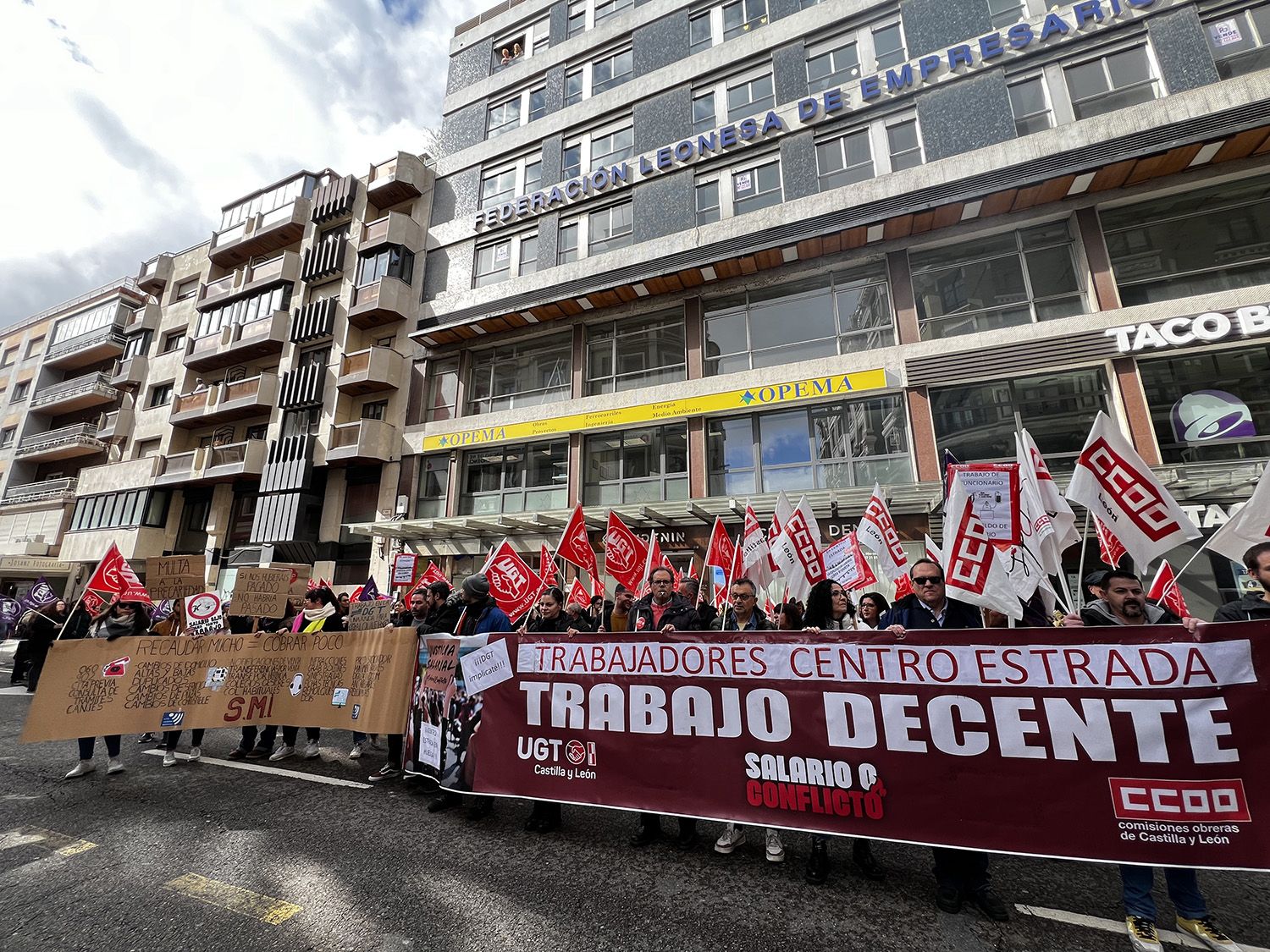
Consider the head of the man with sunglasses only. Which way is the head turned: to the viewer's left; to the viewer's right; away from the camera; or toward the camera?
toward the camera

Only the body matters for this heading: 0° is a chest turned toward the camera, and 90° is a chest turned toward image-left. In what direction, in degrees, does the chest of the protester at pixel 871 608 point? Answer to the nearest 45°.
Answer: approximately 45°

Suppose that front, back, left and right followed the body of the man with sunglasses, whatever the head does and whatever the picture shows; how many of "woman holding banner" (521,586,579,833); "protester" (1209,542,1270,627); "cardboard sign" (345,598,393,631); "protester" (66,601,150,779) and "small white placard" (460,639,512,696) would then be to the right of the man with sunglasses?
4

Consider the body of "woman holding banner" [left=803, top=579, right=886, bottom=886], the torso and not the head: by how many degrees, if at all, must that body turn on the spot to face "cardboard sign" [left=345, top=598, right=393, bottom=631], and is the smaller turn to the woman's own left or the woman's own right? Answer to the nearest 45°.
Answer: approximately 135° to the woman's own right

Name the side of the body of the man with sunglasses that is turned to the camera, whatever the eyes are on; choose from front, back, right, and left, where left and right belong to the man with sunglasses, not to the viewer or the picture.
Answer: front

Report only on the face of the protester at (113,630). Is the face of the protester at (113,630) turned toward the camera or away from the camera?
toward the camera

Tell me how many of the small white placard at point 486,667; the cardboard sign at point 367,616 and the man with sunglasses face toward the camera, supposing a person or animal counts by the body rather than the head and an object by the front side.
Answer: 3

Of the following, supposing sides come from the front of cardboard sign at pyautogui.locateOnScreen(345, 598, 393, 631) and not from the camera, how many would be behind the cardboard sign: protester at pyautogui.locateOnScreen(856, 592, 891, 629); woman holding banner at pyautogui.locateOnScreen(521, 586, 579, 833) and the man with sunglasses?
0

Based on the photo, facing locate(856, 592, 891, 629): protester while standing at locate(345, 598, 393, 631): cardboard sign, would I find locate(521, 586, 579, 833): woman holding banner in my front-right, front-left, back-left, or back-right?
front-right

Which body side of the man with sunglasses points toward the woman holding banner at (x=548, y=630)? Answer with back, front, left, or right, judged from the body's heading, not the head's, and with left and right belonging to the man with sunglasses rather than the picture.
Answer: right

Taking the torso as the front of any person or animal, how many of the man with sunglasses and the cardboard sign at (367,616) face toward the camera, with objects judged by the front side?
2

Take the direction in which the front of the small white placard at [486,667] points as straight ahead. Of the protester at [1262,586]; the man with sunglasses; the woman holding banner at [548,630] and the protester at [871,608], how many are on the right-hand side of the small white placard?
0

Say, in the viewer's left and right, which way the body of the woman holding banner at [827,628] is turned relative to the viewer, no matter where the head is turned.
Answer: facing the viewer and to the right of the viewer

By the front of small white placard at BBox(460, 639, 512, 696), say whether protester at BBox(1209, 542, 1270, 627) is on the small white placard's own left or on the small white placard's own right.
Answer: on the small white placard's own left

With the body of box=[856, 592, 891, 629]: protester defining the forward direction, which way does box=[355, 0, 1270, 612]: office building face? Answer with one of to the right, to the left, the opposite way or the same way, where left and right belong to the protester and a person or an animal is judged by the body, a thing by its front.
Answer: the same way

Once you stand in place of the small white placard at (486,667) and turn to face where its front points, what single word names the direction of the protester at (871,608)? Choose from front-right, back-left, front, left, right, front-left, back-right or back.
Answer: left

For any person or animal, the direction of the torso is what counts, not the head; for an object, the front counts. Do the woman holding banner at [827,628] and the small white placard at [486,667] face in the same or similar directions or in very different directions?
same or similar directions

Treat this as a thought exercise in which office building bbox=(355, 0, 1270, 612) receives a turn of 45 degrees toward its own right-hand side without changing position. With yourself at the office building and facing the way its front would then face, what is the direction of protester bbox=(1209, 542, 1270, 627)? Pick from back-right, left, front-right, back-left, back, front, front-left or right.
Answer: left

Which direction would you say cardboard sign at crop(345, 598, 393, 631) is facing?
toward the camera

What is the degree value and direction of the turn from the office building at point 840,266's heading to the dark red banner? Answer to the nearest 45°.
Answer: approximately 45° to its left

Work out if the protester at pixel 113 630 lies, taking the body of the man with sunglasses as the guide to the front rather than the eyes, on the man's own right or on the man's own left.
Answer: on the man's own right
